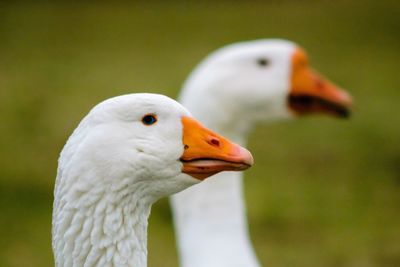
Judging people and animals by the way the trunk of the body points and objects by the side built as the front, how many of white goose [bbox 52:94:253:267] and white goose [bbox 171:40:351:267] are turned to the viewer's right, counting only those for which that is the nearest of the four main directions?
2

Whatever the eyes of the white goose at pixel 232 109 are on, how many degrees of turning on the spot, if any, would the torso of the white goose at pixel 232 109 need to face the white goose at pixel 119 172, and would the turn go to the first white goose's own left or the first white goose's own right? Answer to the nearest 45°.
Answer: approximately 90° to the first white goose's own right

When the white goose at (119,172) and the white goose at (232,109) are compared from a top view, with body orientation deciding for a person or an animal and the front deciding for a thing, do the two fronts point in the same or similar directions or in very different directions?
same or similar directions

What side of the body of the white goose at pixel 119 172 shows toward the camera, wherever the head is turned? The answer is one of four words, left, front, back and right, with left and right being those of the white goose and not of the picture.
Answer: right

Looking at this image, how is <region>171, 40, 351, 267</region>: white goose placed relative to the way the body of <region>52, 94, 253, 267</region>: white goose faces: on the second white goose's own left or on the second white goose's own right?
on the second white goose's own left

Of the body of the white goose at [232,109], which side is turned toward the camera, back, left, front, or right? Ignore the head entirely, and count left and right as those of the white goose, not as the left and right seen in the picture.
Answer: right
